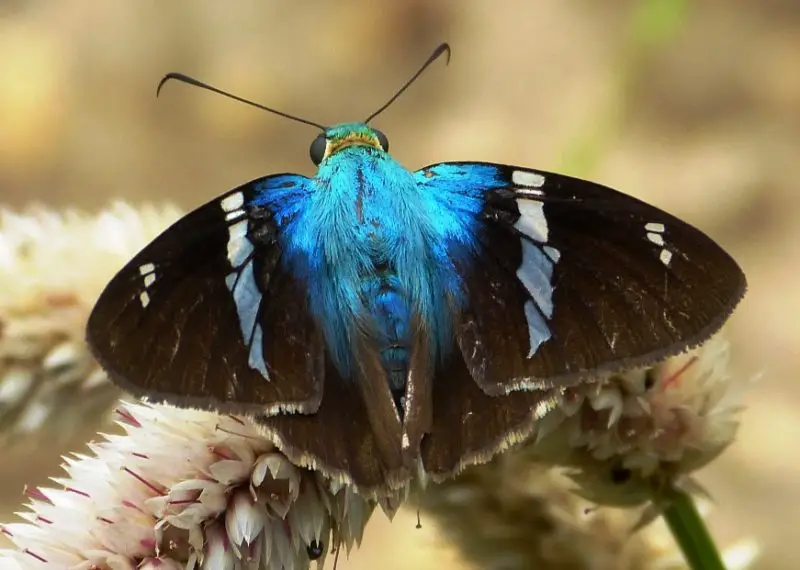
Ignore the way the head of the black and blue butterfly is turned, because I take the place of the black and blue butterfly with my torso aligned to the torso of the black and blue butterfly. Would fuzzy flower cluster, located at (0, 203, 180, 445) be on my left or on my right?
on my left

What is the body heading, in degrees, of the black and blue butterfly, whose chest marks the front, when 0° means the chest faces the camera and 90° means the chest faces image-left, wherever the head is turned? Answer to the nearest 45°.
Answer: approximately 180°

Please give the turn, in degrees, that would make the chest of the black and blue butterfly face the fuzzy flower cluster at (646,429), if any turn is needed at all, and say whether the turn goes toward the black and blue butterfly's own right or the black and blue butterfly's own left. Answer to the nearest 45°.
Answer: approximately 45° to the black and blue butterfly's own right
